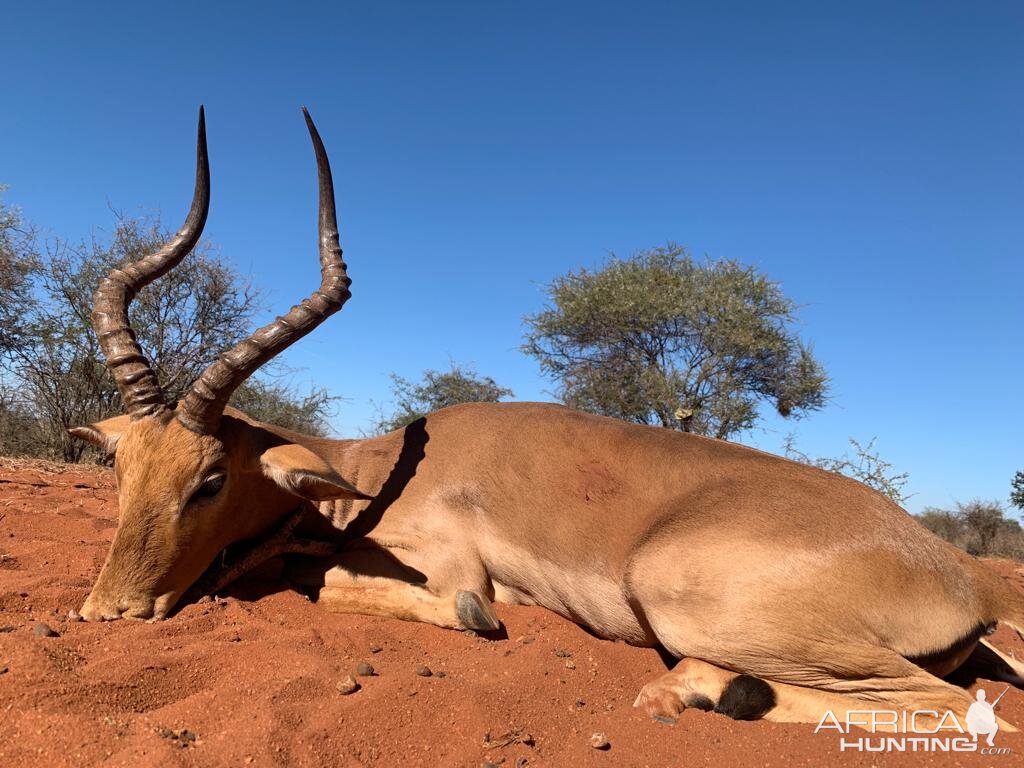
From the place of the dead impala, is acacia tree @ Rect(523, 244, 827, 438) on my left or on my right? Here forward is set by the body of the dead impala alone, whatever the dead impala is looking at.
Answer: on my right

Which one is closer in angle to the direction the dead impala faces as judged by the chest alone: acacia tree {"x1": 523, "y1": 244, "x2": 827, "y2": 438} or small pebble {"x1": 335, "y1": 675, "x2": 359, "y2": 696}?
the small pebble

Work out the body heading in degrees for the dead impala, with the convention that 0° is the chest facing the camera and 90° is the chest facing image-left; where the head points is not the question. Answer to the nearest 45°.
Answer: approximately 90°

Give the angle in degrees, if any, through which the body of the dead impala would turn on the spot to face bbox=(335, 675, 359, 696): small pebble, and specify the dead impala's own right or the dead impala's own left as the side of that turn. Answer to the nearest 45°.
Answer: approximately 45° to the dead impala's own left
